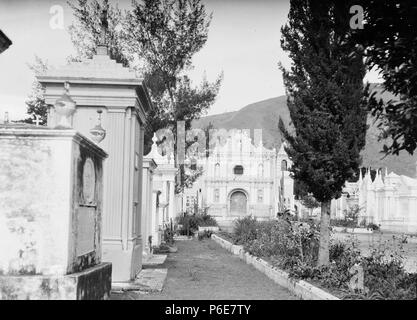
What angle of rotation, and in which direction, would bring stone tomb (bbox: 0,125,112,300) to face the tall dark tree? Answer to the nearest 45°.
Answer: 0° — it already faces it

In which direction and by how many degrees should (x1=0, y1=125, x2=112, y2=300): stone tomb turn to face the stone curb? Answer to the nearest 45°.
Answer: approximately 45° to its left

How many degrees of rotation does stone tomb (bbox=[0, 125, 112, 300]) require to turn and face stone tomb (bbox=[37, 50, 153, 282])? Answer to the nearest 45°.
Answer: approximately 90° to its left

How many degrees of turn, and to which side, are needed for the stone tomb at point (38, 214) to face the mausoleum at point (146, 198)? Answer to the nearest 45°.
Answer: approximately 90° to its left

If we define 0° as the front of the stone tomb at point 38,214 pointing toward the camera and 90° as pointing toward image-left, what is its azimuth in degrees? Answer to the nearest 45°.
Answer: approximately 270°

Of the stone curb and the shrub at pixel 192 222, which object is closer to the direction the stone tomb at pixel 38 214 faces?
the stone curb
